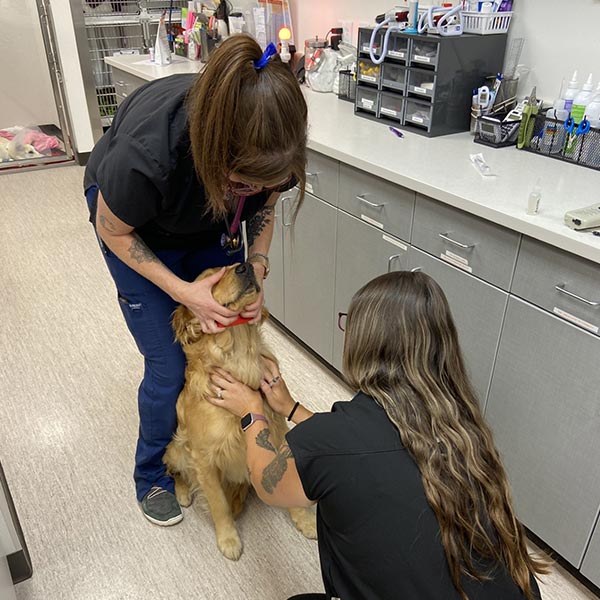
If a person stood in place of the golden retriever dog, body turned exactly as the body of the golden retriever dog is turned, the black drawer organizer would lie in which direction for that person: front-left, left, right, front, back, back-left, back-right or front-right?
left

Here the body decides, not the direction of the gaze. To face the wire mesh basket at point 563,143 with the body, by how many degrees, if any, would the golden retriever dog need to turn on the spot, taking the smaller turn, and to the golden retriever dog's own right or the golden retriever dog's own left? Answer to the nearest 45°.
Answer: approximately 90° to the golden retriever dog's own left

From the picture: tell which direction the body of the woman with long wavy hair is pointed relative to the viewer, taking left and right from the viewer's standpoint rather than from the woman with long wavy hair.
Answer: facing away from the viewer and to the left of the viewer

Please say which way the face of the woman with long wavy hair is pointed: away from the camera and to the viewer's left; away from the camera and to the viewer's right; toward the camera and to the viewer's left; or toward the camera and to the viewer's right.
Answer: away from the camera and to the viewer's left

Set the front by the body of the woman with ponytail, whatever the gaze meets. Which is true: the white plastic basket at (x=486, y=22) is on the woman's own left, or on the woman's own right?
on the woman's own left

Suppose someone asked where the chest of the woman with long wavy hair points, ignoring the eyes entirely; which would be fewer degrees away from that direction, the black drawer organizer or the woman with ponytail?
the woman with ponytail

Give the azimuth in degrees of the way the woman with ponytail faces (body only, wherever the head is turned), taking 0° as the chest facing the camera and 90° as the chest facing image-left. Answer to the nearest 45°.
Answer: approximately 315°

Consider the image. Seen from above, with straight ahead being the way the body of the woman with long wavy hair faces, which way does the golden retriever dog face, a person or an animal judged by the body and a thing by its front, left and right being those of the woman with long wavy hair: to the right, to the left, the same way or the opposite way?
the opposite way

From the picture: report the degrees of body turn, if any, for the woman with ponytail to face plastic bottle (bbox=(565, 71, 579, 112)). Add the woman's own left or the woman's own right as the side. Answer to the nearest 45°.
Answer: approximately 45° to the woman's own left

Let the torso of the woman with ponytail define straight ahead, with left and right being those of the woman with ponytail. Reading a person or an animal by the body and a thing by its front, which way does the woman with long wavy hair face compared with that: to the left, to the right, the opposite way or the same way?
the opposite way

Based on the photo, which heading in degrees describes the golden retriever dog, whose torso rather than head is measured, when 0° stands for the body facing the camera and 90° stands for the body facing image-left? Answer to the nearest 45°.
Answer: approximately 315°

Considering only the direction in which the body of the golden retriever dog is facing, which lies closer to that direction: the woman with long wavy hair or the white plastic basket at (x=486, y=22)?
the woman with long wavy hair

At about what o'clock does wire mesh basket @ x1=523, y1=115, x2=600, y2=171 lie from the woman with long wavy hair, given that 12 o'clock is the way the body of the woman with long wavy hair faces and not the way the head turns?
The wire mesh basket is roughly at 2 o'clock from the woman with long wavy hair.

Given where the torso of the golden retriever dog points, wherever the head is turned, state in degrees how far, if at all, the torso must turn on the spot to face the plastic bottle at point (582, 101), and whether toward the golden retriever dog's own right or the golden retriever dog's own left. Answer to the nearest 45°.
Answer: approximately 90° to the golden retriever dog's own left
